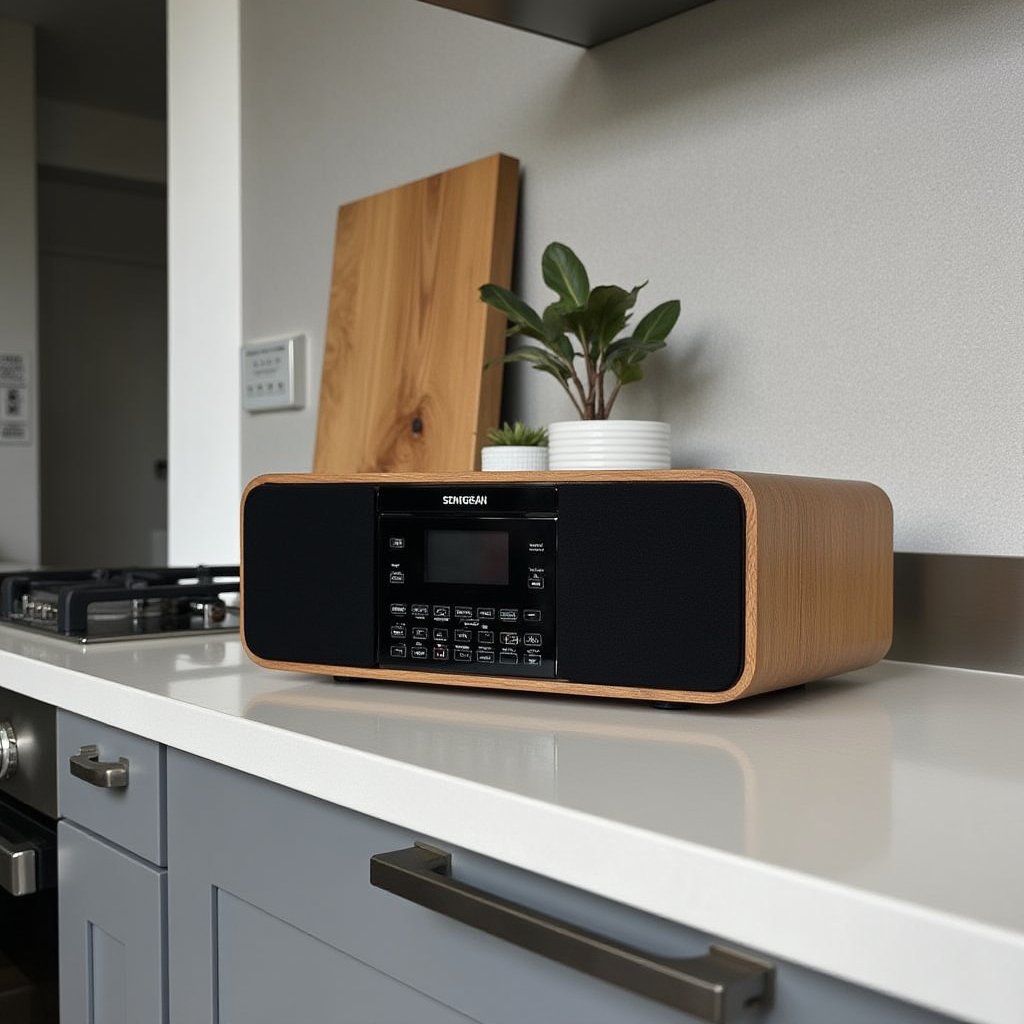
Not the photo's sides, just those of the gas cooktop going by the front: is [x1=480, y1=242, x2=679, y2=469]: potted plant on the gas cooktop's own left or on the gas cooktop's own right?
on the gas cooktop's own left

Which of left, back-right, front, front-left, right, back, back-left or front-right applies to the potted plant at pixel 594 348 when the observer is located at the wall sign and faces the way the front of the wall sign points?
front-left

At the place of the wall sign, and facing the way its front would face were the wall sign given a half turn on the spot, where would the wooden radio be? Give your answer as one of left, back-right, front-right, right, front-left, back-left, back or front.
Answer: back-right

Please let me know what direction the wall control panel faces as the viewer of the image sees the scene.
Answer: facing the viewer and to the left of the viewer

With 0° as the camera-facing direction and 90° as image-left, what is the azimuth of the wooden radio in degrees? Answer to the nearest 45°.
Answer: approximately 45°

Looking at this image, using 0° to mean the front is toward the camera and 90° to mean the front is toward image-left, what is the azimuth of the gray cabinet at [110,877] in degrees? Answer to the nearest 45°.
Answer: approximately 45°

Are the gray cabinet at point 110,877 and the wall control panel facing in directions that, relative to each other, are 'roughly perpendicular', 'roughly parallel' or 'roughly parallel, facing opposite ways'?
roughly parallel

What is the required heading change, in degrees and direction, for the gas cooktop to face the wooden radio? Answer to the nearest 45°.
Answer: approximately 90° to its left

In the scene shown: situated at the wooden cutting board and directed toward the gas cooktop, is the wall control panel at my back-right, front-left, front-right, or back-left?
front-right

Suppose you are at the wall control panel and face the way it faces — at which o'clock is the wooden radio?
The wooden radio is roughly at 10 o'clock from the wall control panel.
